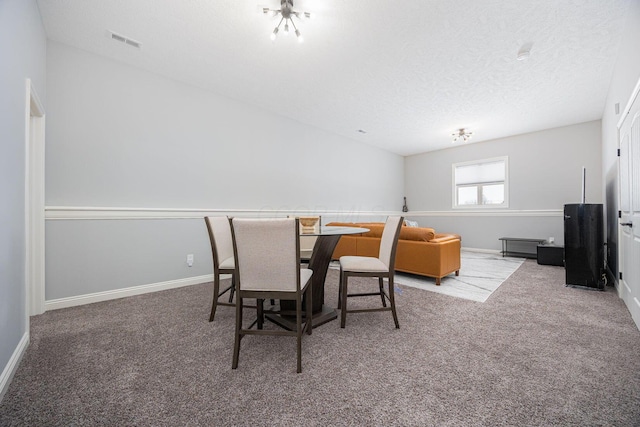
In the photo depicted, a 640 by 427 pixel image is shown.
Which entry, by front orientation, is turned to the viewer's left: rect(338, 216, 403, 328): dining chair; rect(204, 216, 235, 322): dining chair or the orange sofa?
rect(338, 216, 403, 328): dining chair

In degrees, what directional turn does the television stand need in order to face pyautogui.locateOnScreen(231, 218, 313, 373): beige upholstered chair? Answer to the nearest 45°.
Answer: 0° — it already faces it

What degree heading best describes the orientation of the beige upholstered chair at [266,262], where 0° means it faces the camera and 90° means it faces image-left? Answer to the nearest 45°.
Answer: approximately 180°

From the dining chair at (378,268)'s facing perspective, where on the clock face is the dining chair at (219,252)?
the dining chair at (219,252) is roughly at 12 o'clock from the dining chair at (378,268).

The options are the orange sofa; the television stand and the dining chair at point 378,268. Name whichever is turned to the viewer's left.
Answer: the dining chair

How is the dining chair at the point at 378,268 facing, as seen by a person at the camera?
facing to the left of the viewer

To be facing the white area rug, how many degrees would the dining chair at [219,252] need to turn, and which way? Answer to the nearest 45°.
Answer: approximately 45° to its left

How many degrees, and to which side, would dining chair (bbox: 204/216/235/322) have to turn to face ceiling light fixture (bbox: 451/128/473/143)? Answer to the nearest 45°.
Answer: approximately 45° to its left

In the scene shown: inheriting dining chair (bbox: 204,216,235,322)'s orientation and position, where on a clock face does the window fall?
The window is roughly at 10 o'clock from the dining chair.

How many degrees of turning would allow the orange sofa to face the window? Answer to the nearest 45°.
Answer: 0° — it already faces it

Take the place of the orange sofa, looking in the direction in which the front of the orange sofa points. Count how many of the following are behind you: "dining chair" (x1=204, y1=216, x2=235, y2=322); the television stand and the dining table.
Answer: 2

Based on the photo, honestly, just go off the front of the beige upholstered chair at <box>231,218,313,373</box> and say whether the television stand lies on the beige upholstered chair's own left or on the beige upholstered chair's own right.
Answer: on the beige upholstered chair's own right

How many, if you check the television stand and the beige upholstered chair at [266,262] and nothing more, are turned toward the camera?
1

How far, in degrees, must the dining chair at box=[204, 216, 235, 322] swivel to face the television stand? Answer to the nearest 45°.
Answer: approximately 45° to its left
